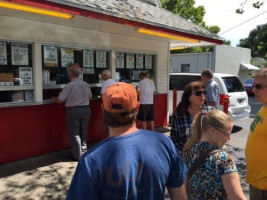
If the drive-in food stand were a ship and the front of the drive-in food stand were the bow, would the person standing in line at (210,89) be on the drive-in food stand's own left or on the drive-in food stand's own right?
on the drive-in food stand's own left

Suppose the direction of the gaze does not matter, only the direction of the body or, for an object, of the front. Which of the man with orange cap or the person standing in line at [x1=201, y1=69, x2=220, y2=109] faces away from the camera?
the man with orange cap

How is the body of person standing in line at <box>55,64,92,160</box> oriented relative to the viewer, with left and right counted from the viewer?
facing away from the viewer and to the left of the viewer

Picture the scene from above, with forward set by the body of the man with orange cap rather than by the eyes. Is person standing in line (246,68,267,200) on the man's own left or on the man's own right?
on the man's own right

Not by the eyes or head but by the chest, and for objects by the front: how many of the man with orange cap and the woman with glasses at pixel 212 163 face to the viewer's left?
0

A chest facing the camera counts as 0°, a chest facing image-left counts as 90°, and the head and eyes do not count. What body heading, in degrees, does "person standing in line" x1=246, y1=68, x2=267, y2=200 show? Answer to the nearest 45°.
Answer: approximately 45°

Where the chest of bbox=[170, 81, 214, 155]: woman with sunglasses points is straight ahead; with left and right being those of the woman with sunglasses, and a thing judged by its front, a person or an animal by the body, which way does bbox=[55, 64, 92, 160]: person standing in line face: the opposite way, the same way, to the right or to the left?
the opposite way

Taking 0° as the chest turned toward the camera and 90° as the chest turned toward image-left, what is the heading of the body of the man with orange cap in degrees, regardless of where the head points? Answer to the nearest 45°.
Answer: approximately 180°

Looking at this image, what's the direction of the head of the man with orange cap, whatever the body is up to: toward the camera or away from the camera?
away from the camera

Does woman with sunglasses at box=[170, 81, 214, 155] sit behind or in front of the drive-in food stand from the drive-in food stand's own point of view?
in front

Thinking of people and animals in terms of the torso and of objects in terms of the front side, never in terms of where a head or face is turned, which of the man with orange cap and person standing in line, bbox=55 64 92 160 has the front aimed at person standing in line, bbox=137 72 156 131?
the man with orange cap

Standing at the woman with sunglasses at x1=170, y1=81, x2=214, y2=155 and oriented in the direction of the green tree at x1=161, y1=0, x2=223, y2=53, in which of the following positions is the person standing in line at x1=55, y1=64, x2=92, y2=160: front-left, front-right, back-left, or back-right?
front-left

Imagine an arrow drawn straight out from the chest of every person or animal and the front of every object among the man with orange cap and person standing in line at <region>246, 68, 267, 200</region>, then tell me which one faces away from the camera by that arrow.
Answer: the man with orange cap

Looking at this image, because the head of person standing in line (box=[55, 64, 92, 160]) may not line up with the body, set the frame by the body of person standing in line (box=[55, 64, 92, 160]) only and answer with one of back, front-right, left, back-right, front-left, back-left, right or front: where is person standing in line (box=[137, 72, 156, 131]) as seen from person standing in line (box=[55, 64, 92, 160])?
right
